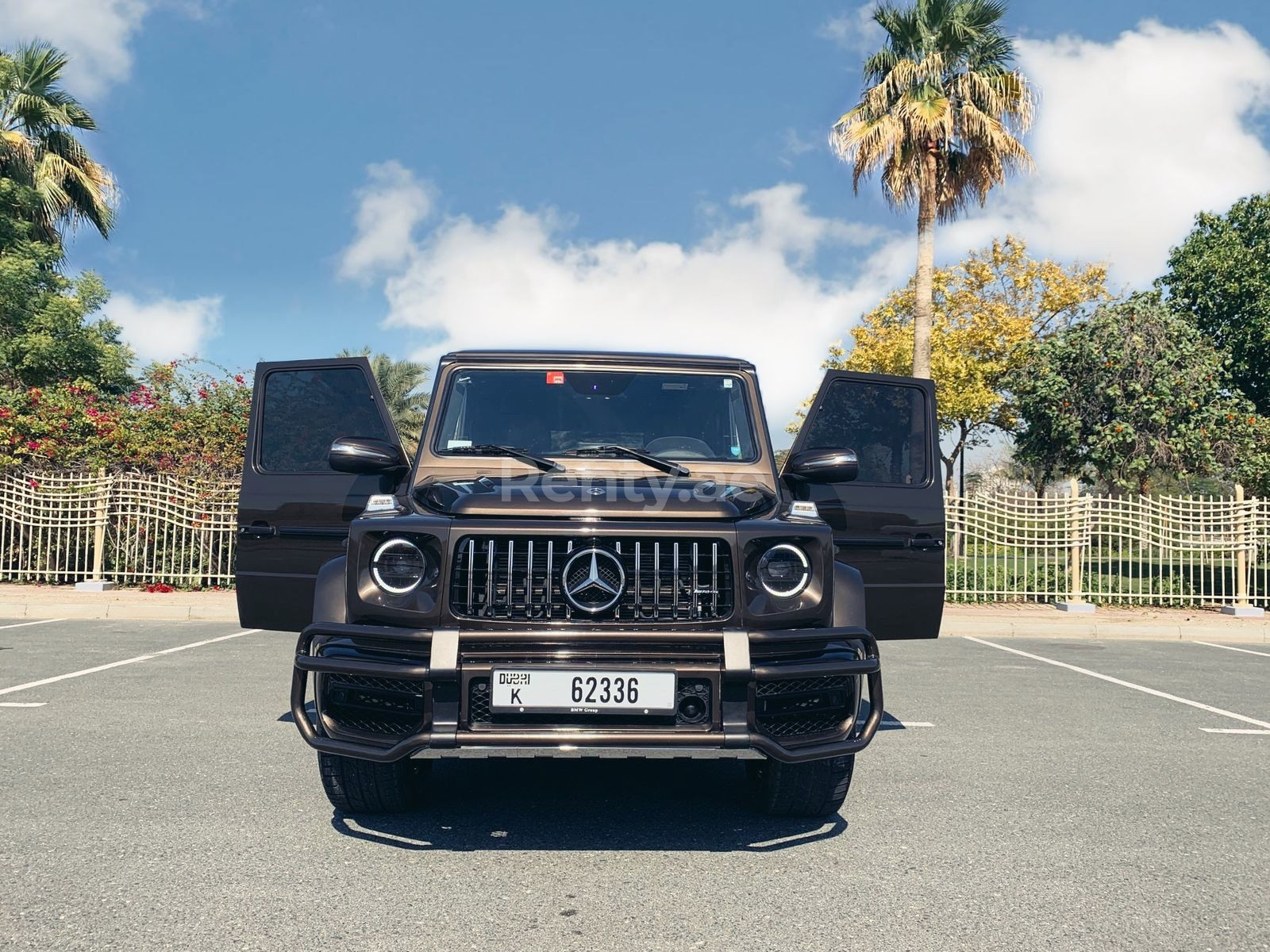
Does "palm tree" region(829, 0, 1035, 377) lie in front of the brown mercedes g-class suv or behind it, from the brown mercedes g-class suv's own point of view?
behind

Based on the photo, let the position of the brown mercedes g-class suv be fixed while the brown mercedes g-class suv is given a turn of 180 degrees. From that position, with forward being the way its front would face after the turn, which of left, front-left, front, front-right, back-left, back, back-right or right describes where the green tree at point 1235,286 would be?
front-right

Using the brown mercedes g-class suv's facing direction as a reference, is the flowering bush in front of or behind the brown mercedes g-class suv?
behind

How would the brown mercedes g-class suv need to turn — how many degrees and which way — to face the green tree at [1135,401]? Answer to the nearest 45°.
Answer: approximately 135° to its left

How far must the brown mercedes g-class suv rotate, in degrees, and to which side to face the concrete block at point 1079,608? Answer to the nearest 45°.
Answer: approximately 135° to its left

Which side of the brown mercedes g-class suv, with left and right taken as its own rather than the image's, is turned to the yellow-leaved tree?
back

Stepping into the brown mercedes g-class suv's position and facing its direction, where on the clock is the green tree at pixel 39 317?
The green tree is roughly at 5 o'clock from the brown mercedes g-class suv.

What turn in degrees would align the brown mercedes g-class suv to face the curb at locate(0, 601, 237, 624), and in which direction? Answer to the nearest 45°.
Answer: approximately 135° to its right

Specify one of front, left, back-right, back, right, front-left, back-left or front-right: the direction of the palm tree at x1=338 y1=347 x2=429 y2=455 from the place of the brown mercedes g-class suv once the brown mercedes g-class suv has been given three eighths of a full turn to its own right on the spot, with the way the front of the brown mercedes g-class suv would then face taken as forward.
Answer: front-right

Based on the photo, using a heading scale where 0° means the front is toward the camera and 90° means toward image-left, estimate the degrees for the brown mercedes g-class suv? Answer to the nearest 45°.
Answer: approximately 0°
